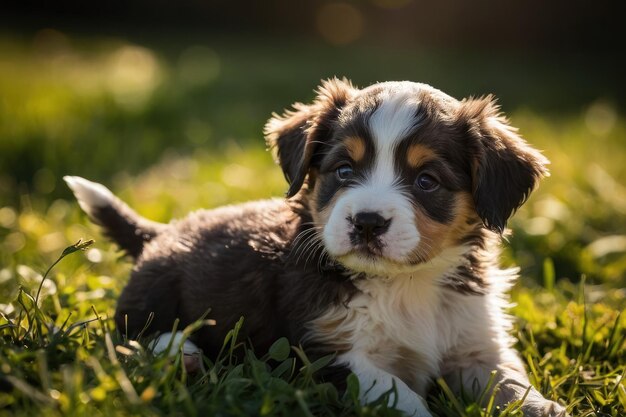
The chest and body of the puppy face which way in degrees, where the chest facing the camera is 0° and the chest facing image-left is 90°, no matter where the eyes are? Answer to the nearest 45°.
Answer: approximately 315°
